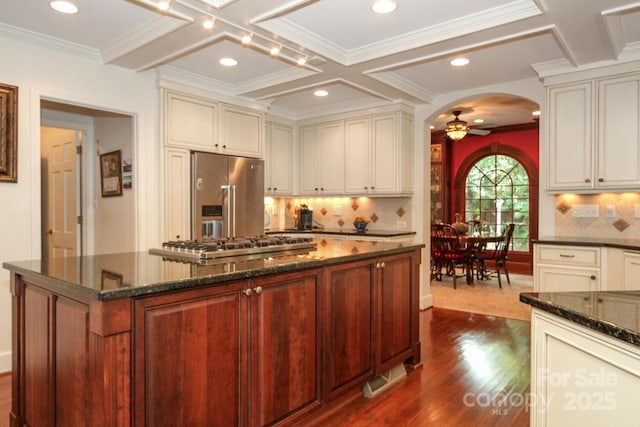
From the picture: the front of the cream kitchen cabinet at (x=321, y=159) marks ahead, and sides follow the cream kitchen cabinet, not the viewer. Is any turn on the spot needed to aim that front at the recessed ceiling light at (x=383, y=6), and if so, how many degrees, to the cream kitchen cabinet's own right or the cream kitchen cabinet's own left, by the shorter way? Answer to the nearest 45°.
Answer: approximately 45° to the cream kitchen cabinet's own left

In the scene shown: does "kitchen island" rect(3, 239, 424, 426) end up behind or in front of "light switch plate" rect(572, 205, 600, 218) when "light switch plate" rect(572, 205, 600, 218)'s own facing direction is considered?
in front

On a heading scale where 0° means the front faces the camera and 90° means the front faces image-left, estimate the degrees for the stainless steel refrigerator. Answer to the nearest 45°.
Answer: approximately 315°

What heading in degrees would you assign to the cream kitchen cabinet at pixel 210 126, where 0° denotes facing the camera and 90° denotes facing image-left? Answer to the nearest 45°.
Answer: approximately 315°

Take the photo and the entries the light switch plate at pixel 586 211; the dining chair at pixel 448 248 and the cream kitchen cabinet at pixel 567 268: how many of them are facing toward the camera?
2

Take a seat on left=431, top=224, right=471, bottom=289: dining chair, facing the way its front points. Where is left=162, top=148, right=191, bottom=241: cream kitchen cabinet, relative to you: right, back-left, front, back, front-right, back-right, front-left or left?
back

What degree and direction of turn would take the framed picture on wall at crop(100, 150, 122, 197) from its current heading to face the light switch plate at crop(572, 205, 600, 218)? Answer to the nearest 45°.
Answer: approximately 90° to its left

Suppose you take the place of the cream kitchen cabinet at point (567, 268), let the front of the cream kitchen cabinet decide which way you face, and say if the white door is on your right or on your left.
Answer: on your right

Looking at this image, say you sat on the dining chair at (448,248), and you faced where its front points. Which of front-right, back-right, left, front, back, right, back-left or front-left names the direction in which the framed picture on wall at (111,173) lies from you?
back

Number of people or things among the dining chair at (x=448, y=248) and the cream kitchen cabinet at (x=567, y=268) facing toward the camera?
1

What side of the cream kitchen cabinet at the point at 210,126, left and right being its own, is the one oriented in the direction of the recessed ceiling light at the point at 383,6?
front

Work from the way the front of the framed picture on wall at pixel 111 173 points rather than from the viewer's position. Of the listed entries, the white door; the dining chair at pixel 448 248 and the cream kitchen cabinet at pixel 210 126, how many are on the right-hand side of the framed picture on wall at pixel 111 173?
1

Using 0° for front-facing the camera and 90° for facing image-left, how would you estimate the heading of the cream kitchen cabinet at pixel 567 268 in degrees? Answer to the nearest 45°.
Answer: approximately 0°
